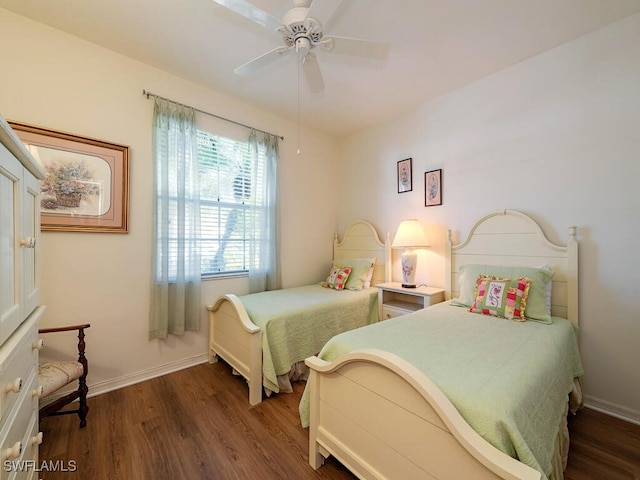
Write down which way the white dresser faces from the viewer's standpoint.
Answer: facing to the right of the viewer

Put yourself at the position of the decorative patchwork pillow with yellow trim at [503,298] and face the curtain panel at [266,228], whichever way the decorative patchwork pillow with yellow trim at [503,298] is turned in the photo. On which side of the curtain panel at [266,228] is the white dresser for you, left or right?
left

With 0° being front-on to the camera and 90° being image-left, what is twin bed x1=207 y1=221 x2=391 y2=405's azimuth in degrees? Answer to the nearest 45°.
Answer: approximately 45°

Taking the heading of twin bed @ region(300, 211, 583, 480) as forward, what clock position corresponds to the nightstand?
The nightstand is roughly at 4 o'clock from the twin bed.
